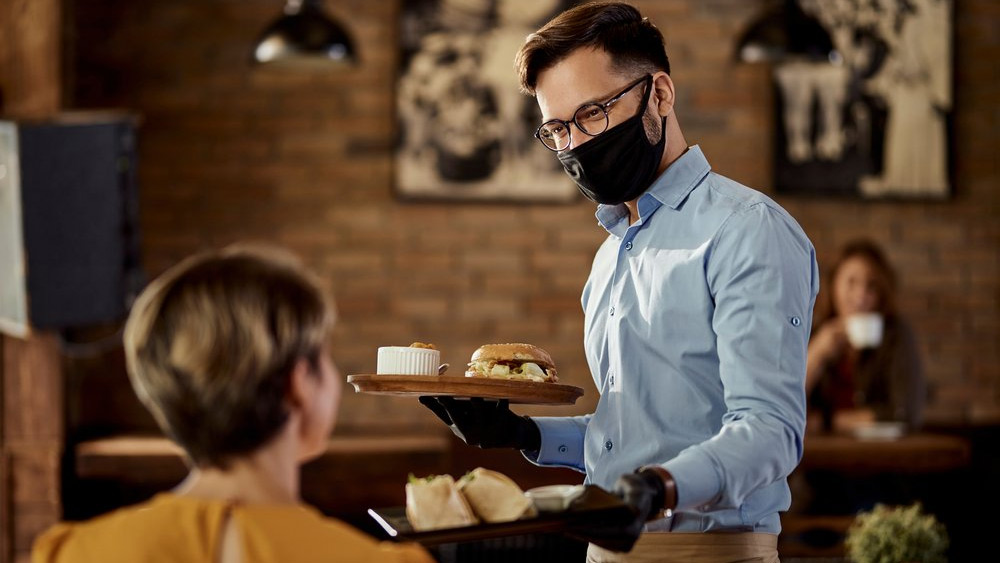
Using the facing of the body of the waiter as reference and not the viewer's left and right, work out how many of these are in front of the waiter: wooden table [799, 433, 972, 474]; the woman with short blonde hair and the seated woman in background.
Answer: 1

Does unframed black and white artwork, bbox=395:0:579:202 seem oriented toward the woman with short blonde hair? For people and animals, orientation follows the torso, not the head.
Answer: yes

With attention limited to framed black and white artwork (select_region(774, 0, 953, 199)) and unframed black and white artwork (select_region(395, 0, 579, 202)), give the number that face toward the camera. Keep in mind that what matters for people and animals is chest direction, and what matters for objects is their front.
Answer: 2

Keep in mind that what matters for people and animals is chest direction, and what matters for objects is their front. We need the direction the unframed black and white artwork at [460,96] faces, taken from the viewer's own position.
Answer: facing the viewer

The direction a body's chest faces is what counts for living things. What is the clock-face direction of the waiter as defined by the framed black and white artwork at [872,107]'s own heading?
The waiter is roughly at 12 o'clock from the framed black and white artwork.

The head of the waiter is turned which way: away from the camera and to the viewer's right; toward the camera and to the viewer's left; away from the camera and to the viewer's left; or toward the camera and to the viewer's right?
toward the camera and to the viewer's left

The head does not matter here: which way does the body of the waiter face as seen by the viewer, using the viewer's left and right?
facing the viewer and to the left of the viewer

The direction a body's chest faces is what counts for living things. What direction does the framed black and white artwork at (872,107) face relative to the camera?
toward the camera

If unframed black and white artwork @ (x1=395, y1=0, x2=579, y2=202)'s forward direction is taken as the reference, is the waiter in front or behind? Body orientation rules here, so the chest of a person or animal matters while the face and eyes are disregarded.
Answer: in front

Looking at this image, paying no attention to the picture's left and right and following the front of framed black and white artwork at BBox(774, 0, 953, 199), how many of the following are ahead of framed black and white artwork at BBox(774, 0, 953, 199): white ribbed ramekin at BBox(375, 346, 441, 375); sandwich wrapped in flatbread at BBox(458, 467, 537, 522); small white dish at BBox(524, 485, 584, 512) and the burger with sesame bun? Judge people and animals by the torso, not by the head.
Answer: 4

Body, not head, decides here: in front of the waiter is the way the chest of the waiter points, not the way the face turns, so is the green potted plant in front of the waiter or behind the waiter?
behind

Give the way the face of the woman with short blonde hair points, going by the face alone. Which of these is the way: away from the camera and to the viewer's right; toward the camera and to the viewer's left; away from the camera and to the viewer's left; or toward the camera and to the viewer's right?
away from the camera and to the viewer's right
